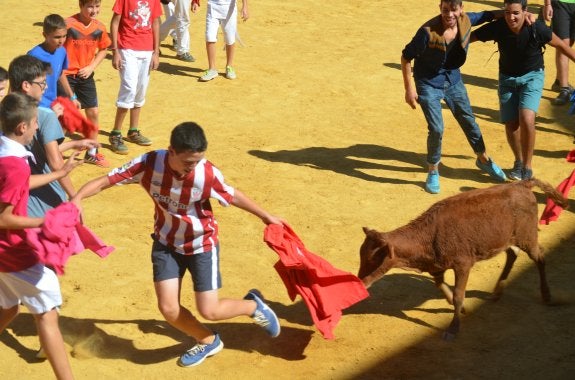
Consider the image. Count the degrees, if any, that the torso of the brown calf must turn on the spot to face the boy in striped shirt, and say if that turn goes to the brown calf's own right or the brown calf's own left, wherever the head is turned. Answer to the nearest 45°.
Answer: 0° — it already faces them

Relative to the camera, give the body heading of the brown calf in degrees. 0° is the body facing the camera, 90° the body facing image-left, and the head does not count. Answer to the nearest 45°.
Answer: approximately 45°

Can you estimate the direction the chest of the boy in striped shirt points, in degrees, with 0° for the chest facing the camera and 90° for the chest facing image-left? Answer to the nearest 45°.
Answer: approximately 45°

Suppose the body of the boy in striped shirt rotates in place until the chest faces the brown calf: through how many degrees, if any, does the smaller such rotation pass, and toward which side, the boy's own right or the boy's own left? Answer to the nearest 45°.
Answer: approximately 135° to the boy's own left
